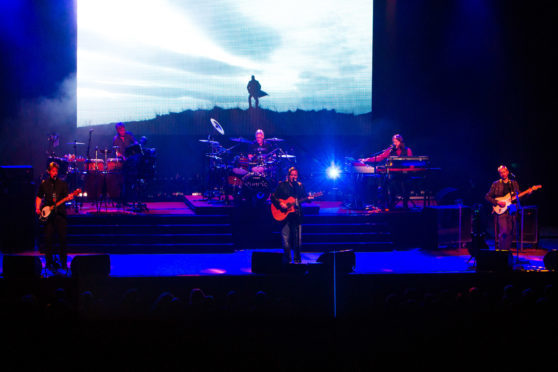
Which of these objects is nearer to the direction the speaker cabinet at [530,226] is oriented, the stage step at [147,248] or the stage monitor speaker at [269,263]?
the stage monitor speaker

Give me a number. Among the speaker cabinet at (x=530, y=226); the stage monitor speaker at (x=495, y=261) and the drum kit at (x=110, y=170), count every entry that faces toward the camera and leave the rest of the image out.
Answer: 2

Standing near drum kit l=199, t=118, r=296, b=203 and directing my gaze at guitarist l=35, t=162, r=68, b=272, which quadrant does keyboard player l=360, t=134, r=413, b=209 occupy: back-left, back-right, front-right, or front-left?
back-left

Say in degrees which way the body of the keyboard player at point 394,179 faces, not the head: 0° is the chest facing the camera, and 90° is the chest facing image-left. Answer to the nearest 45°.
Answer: approximately 45°

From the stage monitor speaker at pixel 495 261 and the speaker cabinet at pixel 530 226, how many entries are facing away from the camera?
1

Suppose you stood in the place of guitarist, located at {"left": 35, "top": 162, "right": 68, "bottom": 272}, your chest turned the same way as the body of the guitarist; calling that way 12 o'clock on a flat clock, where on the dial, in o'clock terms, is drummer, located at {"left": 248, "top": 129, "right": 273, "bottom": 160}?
The drummer is roughly at 8 o'clock from the guitarist.

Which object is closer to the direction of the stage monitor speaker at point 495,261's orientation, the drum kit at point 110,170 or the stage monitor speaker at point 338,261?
the drum kit

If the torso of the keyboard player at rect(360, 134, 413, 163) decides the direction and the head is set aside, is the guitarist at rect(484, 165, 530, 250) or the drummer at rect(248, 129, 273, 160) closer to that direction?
the drummer

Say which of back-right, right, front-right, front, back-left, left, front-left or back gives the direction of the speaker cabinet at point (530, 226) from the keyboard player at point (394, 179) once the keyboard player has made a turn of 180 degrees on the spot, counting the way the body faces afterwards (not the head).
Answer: back-right

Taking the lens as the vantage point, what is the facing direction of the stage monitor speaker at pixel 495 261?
facing away from the viewer
